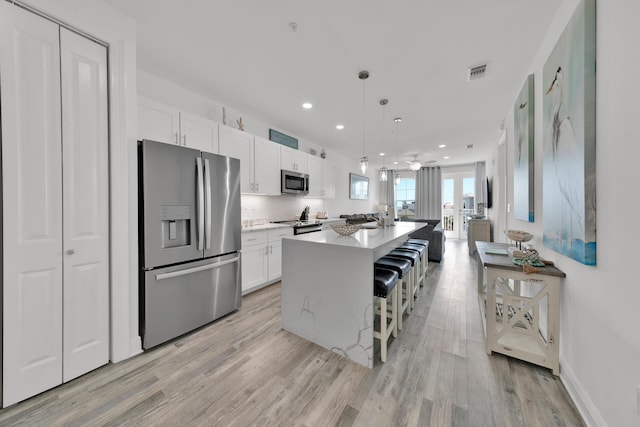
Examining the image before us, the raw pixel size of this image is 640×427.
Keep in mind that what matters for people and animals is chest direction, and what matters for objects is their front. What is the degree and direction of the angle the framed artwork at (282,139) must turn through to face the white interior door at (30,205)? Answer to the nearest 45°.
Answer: approximately 90° to its right

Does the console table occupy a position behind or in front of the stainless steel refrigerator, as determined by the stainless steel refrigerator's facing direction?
in front

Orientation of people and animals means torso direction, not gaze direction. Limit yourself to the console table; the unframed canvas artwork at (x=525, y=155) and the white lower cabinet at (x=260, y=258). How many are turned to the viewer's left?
2

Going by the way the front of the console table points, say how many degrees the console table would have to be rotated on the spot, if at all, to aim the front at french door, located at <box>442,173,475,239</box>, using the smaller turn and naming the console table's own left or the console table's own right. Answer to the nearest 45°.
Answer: approximately 90° to the console table's own right

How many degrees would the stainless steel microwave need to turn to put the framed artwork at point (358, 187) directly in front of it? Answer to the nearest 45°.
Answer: approximately 90° to its left

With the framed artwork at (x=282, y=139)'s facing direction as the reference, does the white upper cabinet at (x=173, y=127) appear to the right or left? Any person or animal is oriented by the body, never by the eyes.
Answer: on its right

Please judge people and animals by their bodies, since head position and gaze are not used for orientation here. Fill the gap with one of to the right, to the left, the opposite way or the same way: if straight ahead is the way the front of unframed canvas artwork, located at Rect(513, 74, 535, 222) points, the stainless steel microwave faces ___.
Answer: the opposite way

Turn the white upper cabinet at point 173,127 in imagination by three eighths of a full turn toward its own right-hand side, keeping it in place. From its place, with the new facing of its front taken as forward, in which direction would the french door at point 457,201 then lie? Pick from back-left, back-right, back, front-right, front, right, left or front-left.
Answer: back

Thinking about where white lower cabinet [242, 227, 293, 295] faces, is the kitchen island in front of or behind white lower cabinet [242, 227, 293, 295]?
in front

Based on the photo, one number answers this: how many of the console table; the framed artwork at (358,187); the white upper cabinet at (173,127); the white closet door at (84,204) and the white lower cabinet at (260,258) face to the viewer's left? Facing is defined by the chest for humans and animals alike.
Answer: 1

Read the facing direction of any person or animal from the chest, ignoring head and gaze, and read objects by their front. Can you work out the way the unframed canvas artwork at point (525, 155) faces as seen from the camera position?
facing to the left of the viewer

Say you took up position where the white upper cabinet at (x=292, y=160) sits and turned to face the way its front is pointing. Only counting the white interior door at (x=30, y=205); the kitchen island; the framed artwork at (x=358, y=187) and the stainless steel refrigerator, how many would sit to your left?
1

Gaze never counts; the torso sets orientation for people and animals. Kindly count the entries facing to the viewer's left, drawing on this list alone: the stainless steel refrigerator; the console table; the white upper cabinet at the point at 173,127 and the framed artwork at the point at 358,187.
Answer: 1

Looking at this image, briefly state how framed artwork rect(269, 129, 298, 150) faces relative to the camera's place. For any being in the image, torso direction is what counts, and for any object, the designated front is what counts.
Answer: facing the viewer and to the right of the viewer

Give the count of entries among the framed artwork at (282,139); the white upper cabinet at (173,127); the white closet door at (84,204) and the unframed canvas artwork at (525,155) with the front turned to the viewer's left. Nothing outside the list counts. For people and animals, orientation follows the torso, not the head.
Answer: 1
